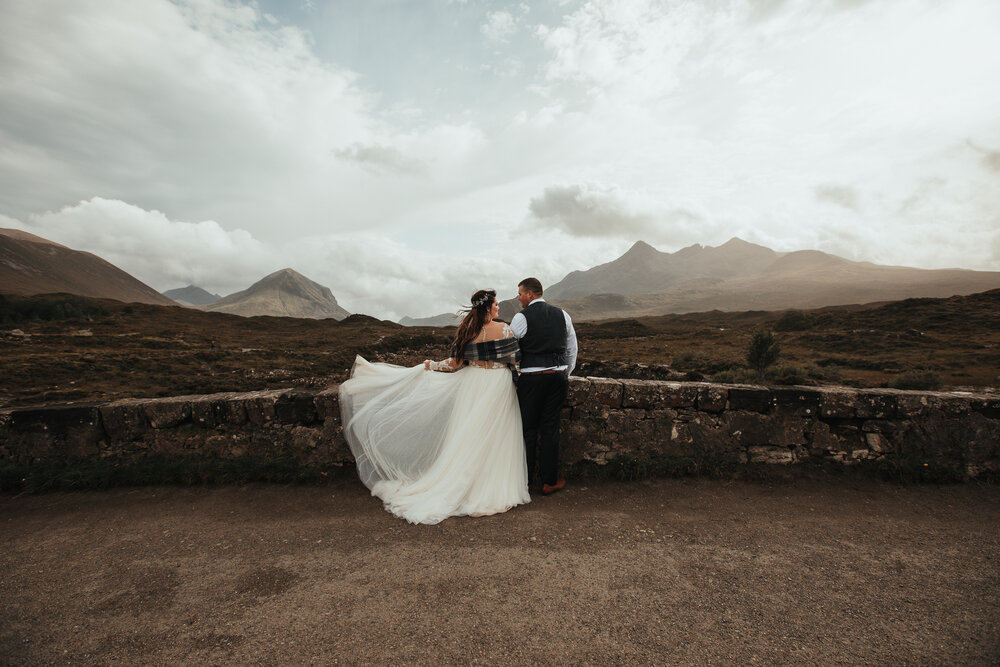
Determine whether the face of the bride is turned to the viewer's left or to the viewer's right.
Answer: to the viewer's right

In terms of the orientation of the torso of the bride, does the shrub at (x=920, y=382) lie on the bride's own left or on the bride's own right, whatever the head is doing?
on the bride's own right

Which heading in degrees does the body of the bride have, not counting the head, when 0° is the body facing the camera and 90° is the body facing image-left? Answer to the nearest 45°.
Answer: approximately 180°

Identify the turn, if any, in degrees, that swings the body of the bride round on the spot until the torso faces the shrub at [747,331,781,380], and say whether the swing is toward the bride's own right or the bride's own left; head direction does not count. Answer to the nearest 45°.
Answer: approximately 45° to the bride's own right

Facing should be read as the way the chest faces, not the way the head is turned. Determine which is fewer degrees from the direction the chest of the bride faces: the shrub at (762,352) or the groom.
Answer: the shrub
